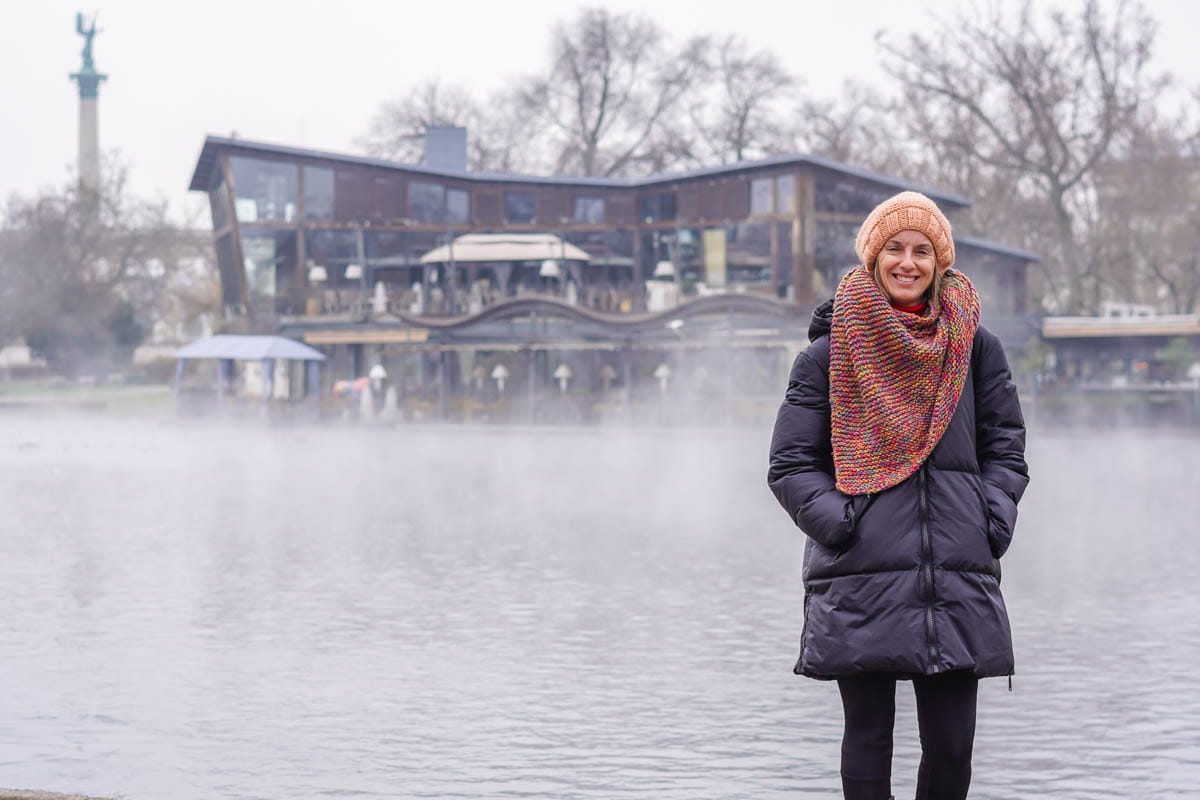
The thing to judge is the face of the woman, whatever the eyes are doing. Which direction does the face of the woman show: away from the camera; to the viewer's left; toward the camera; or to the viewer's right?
toward the camera

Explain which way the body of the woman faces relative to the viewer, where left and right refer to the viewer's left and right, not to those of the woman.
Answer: facing the viewer
